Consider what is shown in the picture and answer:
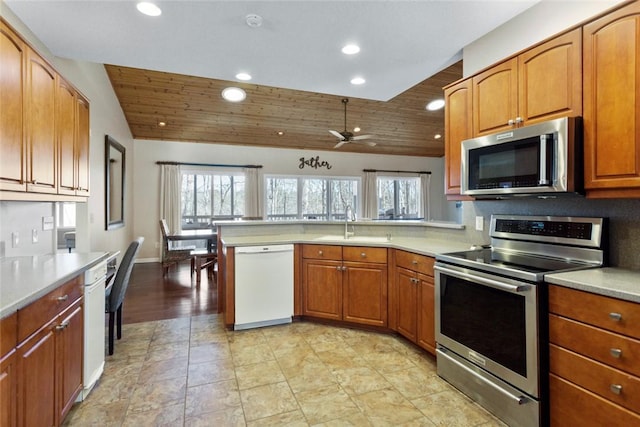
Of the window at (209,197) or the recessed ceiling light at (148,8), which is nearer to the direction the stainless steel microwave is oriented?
the recessed ceiling light

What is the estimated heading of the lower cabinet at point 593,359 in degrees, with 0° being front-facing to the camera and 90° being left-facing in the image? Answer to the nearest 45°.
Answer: approximately 45°

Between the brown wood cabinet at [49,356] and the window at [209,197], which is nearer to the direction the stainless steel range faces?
the brown wood cabinet

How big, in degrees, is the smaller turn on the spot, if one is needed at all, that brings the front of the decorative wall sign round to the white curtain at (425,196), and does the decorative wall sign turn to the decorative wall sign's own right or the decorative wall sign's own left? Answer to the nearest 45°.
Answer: approximately 90° to the decorative wall sign's own left

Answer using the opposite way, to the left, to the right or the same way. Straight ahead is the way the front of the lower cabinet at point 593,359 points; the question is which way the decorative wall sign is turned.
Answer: to the left

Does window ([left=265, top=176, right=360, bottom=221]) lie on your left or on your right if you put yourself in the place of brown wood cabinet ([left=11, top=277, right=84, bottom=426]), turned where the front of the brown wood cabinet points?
on your left

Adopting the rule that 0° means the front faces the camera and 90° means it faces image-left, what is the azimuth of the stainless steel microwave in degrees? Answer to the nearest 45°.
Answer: approximately 45°

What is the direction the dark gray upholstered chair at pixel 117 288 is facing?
to the viewer's left
